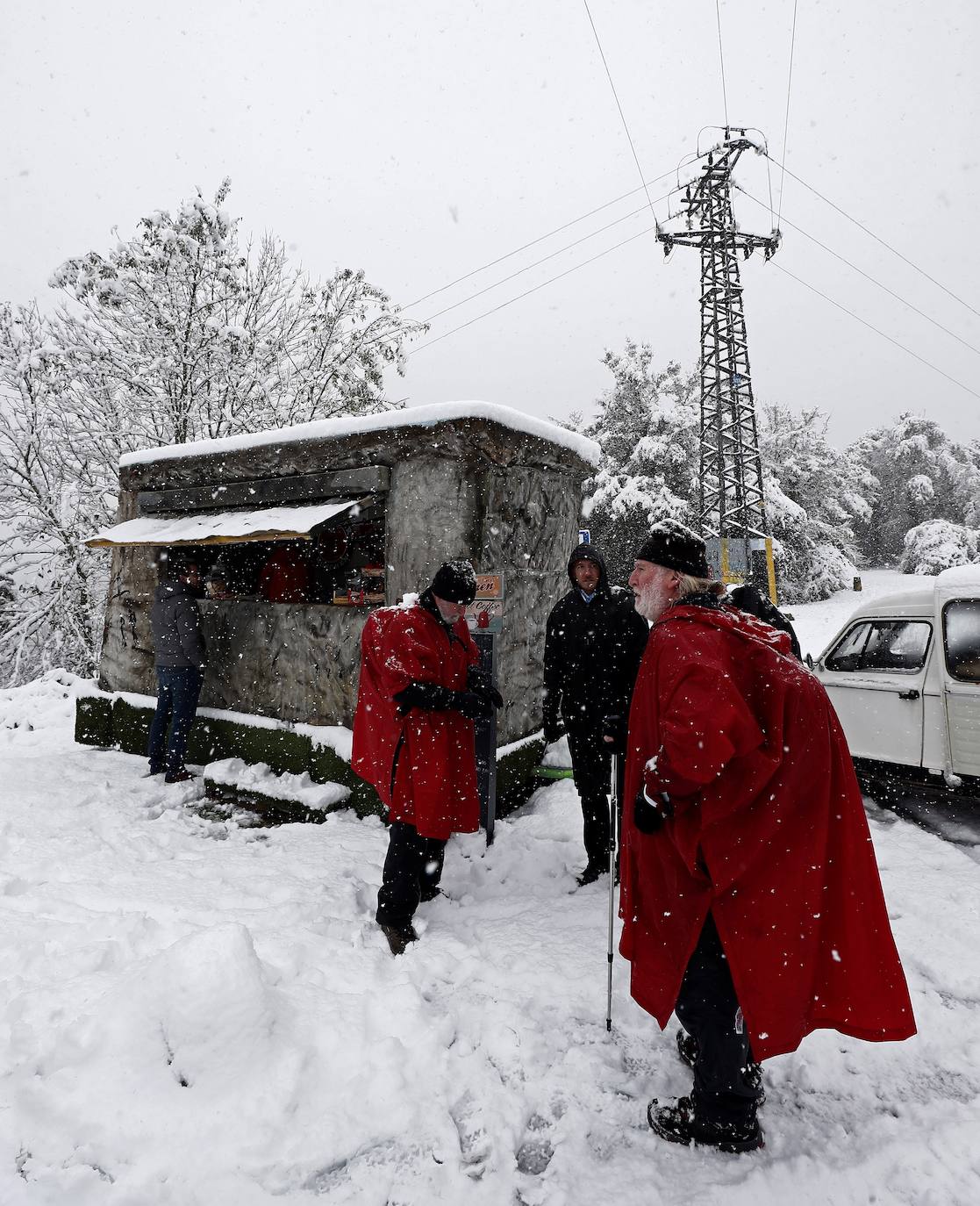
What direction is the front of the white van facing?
to the viewer's left

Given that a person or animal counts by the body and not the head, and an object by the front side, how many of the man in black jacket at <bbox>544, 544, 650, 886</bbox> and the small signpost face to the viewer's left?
0

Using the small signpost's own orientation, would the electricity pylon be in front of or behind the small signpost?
behind

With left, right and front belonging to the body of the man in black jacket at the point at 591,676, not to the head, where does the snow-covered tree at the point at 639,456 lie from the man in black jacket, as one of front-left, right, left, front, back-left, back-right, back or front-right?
back

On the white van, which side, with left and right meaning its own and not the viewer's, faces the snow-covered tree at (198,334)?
front

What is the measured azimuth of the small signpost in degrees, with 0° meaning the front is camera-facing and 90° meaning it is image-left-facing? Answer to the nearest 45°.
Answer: approximately 0°

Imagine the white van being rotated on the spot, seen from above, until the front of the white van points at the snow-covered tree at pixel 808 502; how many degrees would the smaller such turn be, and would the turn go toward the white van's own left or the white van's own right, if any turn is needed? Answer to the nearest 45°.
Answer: approximately 90° to the white van's own right

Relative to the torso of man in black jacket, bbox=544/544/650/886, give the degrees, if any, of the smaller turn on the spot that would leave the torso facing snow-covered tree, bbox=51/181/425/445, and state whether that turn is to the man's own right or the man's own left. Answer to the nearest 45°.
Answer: approximately 135° to the man's own right

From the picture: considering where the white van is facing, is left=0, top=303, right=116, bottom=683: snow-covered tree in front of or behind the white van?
in front

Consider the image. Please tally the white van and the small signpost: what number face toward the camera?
1

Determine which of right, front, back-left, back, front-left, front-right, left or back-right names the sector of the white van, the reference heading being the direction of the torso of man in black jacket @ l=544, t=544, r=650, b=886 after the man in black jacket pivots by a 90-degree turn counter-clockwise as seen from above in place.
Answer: front-left

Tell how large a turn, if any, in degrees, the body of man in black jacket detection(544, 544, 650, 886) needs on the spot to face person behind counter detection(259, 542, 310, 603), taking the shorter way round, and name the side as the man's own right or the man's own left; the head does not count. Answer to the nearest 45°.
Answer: approximately 135° to the man's own right

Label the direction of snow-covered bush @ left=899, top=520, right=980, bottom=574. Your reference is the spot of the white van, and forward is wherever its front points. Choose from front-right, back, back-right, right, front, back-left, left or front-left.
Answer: right

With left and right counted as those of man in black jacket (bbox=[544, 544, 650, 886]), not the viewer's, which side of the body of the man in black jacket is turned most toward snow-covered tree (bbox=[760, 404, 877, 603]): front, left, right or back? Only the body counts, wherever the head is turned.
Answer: back

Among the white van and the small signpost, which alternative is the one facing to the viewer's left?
the white van
